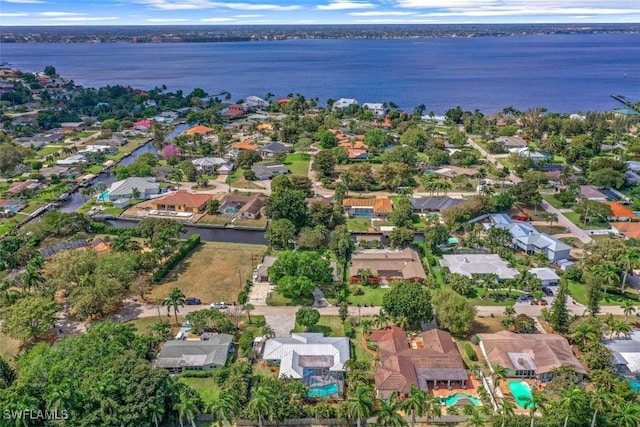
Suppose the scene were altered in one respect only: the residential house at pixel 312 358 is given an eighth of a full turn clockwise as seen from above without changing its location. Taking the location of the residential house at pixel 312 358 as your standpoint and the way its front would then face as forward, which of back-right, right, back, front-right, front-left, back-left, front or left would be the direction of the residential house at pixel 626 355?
front-right

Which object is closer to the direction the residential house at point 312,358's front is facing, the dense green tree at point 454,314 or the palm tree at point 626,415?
the dense green tree

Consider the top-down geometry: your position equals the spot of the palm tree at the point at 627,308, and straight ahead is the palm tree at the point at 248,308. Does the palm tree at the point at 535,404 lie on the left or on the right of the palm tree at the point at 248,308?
left

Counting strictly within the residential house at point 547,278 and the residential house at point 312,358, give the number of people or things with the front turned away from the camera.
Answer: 1

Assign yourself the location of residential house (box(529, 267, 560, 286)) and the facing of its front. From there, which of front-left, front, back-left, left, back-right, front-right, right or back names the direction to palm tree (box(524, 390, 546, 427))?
front

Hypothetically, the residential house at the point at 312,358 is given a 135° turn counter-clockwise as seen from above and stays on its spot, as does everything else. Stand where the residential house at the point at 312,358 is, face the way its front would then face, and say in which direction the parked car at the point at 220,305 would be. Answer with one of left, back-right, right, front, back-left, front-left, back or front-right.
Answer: right

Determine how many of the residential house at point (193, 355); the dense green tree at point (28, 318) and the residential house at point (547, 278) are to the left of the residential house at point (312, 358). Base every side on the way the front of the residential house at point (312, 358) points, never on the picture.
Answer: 2

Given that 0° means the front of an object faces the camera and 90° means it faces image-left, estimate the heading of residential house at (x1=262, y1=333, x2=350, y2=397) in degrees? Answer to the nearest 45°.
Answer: approximately 180°

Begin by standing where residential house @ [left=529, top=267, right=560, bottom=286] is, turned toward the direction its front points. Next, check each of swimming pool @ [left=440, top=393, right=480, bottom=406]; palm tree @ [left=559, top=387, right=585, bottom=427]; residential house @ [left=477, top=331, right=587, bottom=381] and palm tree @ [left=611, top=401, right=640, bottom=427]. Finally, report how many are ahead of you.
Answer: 4

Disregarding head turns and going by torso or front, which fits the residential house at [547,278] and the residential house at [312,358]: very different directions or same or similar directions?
very different directions

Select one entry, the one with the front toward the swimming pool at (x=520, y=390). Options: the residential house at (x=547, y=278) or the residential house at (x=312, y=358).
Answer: the residential house at (x=547, y=278)

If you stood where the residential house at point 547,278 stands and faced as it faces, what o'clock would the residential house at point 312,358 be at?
the residential house at point 312,358 is roughly at 1 o'clock from the residential house at point 547,278.

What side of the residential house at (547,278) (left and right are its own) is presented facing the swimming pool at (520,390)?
front

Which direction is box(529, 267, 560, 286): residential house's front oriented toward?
toward the camera

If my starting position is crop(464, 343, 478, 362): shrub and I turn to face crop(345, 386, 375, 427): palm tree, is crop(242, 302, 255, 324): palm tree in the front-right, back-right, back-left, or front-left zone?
front-right

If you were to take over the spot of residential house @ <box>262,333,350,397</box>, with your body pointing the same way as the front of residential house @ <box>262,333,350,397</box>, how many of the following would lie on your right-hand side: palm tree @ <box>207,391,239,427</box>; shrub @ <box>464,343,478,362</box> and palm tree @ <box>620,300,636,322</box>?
2

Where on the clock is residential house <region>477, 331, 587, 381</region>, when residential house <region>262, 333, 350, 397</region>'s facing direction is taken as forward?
residential house <region>477, 331, 587, 381</region> is roughly at 3 o'clock from residential house <region>262, 333, 350, 397</region>.

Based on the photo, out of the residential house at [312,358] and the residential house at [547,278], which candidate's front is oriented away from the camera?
the residential house at [312,358]

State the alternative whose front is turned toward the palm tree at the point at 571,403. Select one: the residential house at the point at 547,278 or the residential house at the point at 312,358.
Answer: the residential house at the point at 547,278

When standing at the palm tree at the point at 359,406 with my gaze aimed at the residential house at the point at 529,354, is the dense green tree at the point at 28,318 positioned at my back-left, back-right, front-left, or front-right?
back-left

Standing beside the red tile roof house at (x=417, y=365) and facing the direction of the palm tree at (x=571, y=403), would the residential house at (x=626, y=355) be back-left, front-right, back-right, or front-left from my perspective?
front-left
